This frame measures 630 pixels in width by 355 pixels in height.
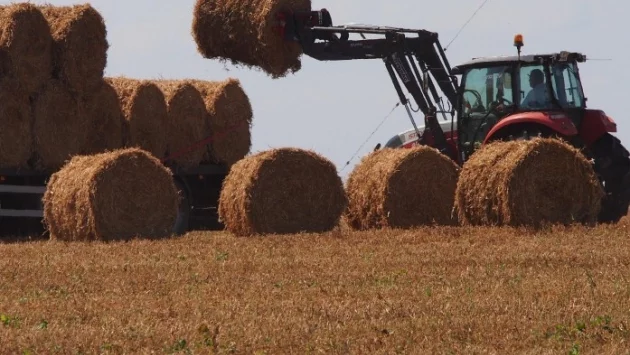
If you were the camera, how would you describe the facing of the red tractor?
facing away from the viewer and to the left of the viewer

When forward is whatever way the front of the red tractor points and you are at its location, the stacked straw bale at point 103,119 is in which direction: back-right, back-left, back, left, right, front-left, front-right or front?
front-left

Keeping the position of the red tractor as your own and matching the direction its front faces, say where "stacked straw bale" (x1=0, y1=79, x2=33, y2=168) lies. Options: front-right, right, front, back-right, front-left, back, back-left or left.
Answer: front-left

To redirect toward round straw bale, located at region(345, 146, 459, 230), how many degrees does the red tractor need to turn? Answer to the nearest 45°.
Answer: approximately 90° to its left
